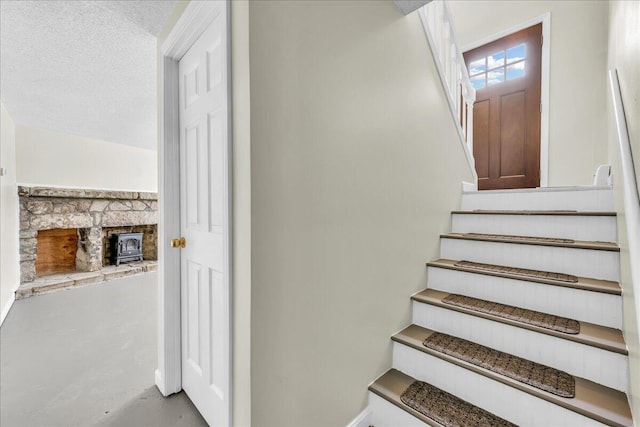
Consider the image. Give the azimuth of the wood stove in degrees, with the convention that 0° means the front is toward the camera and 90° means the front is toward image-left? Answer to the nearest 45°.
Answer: approximately 315°

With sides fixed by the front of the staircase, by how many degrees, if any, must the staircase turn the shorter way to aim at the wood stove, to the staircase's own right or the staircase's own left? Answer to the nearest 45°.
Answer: approximately 45° to the staircase's own right

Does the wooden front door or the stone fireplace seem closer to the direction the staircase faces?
the stone fireplace

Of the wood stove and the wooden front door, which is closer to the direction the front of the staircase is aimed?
the wood stove

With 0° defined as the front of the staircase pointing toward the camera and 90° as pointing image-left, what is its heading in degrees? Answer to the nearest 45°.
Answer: approximately 45°
